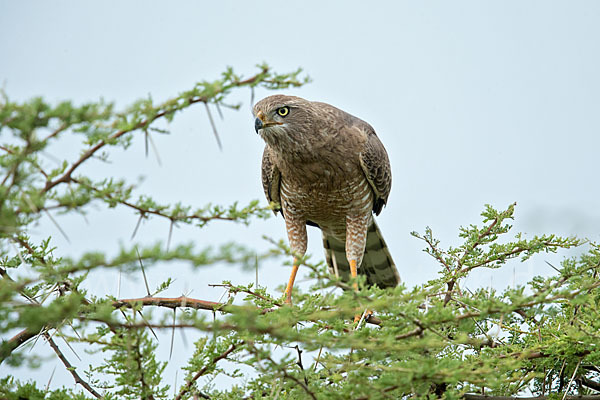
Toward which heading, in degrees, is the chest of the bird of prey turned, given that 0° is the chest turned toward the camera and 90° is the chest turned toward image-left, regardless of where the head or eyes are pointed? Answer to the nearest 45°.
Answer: approximately 45°
